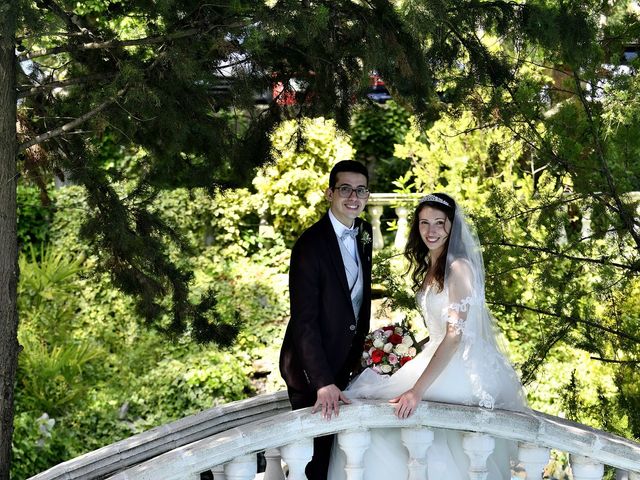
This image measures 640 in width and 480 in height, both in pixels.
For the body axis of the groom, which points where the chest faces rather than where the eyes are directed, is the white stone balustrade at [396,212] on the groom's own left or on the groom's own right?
on the groom's own left

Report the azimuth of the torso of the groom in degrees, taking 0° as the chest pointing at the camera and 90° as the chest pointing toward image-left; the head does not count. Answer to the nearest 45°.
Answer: approximately 315°

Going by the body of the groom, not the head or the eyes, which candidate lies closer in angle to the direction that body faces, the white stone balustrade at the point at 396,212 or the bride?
the bride
